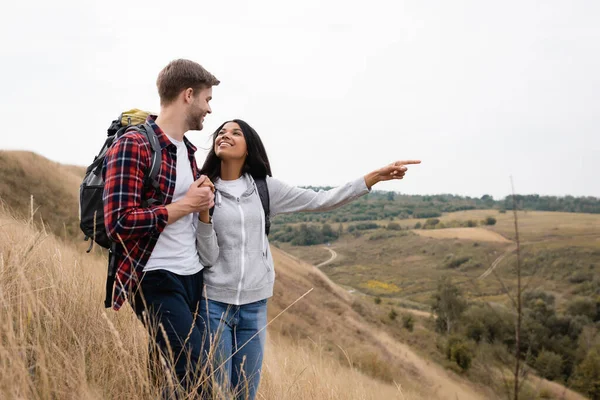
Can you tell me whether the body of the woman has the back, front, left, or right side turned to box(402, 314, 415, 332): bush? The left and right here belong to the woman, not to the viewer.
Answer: back

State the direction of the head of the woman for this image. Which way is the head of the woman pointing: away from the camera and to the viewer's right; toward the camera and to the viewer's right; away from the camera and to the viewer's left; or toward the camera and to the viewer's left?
toward the camera and to the viewer's left

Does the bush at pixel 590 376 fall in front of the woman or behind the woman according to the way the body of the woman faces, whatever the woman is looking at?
behind

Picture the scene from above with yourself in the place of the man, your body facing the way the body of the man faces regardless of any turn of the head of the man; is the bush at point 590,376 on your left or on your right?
on your left

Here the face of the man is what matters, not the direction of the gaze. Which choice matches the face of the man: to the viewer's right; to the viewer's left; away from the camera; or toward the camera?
to the viewer's right

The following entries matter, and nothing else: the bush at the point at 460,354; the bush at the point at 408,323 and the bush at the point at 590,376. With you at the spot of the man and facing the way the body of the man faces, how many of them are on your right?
0

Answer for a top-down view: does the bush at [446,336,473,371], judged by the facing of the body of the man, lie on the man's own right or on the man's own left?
on the man's own left

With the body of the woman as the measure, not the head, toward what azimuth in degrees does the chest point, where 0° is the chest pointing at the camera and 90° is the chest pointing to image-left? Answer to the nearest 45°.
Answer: approximately 0°

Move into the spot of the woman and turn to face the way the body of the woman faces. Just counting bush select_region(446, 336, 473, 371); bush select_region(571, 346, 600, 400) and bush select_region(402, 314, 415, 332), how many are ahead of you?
0

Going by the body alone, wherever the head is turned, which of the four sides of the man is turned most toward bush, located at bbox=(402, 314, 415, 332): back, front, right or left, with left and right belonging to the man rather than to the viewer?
left

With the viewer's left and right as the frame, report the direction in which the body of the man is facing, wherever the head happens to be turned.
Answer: facing the viewer and to the right of the viewer

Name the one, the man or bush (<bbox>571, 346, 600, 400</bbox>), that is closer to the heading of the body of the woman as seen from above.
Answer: the man
